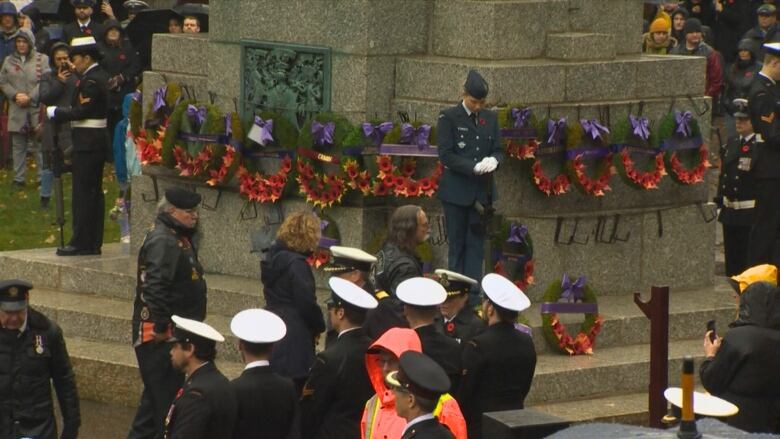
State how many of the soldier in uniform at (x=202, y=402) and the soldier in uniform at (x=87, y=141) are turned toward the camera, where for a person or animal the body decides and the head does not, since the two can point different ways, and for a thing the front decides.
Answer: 0

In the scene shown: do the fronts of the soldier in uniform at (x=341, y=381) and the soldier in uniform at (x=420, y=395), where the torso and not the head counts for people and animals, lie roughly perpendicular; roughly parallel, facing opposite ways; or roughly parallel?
roughly parallel

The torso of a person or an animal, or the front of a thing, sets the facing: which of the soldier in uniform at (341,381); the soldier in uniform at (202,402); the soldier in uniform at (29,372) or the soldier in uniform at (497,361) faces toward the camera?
the soldier in uniform at (29,372)

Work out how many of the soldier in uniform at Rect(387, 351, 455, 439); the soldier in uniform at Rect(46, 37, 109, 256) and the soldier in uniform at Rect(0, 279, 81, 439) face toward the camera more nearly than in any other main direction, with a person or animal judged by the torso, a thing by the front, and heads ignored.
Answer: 1

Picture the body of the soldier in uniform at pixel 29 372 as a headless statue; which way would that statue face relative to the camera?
toward the camera

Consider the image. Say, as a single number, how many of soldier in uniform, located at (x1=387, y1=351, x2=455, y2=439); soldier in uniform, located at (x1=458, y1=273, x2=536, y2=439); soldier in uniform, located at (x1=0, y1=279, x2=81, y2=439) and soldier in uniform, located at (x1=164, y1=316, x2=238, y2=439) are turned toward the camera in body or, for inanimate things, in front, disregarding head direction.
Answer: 1

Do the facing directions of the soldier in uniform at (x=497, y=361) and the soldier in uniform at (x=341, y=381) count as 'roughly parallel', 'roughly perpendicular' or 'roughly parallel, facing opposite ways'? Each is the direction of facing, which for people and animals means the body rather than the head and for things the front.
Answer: roughly parallel

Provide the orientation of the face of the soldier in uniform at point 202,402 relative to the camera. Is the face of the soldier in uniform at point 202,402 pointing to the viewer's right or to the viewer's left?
to the viewer's left

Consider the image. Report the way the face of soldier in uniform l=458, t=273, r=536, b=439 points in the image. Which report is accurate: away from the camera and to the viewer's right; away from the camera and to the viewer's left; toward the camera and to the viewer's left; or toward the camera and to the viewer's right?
away from the camera and to the viewer's left

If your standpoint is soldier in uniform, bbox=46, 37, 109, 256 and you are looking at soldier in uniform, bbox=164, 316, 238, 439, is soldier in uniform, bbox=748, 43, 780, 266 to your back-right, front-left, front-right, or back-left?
front-left

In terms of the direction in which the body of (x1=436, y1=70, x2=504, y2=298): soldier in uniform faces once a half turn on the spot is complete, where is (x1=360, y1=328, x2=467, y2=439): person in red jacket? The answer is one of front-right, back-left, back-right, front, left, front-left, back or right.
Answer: back-left

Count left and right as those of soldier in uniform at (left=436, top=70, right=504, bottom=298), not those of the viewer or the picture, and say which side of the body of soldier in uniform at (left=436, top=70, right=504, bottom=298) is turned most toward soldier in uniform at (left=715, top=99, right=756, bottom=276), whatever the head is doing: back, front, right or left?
left

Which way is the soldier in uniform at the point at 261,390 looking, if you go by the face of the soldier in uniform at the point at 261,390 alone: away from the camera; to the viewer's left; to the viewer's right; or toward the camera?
away from the camera

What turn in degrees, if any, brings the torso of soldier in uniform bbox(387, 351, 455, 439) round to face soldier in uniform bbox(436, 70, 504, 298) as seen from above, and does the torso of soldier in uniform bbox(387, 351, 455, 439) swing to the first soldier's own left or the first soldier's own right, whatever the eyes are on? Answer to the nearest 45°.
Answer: approximately 45° to the first soldier's own right
